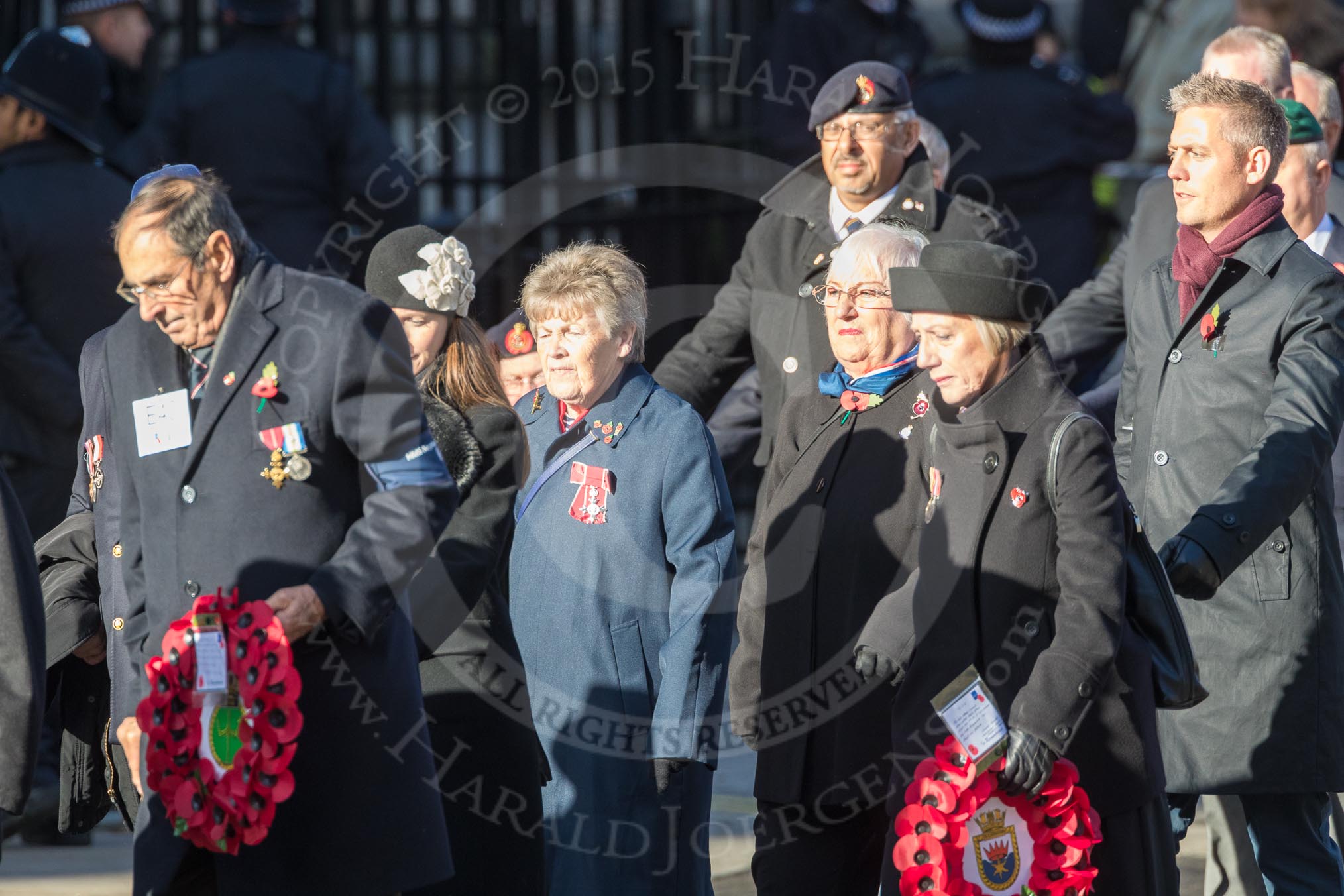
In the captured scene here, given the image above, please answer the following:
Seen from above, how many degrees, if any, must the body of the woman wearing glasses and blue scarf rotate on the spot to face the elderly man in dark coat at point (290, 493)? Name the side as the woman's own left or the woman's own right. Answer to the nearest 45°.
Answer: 0° — they already face them

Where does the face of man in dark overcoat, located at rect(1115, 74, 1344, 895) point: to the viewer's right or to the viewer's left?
to the viewer's left

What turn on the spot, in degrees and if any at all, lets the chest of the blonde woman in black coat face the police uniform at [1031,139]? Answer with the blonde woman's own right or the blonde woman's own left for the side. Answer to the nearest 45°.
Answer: approximately 135° to the blonde woman's own right

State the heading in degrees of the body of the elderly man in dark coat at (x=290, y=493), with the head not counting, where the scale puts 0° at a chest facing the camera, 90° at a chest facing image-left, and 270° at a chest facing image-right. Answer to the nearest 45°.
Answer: approximately 45°

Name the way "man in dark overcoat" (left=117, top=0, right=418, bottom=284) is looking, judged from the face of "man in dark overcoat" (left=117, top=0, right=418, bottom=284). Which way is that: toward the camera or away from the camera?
away from the camera

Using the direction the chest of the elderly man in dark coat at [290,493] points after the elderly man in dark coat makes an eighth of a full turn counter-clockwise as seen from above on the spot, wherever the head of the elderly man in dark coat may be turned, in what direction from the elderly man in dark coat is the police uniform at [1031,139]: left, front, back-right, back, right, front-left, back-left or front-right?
back-left

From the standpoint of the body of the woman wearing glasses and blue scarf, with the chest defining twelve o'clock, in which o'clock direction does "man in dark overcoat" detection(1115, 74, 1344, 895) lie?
The man in dark overcoat is roughly at 7 o'clock from the woman wearing glasses and blue scarf.

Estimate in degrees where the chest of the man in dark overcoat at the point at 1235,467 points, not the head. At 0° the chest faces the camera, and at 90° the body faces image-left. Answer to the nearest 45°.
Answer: approximately 45°
